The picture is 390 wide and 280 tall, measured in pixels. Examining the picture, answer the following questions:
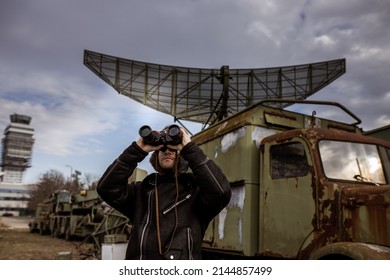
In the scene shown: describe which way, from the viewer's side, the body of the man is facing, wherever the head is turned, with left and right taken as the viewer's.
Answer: facing the viewer

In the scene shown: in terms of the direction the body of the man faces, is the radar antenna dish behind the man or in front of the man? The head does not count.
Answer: behind

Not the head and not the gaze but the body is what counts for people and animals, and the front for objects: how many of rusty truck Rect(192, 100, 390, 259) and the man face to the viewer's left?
0

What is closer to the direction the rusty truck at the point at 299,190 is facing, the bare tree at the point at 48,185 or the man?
the man

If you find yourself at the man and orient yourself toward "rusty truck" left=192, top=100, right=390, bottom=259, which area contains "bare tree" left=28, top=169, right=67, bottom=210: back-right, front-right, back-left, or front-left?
front-left

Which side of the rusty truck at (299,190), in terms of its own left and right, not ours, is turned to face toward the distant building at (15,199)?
back

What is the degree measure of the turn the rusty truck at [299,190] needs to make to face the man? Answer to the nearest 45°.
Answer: approximately 45° to its right

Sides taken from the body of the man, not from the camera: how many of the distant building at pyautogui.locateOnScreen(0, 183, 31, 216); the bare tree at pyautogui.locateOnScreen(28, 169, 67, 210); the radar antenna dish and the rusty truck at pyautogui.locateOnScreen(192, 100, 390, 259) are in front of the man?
0

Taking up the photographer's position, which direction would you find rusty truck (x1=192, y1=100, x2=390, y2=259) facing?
facing the viewer and to the right of the viewer

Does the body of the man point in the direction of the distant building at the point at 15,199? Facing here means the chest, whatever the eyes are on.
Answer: no

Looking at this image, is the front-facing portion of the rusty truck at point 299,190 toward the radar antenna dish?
no

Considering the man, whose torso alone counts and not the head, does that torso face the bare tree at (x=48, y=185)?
no

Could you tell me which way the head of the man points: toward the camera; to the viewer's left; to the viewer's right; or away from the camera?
toward the camera
